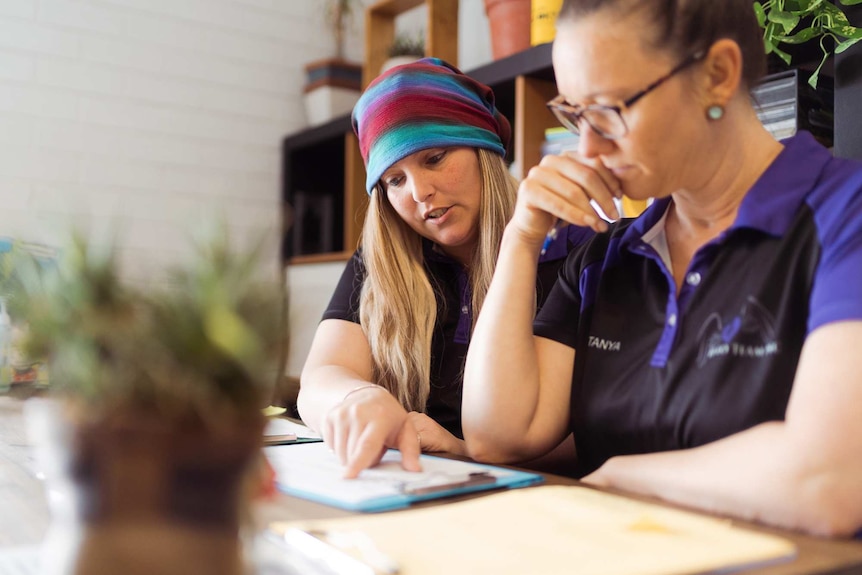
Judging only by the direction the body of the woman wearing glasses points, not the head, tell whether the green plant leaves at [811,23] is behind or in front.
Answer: behind

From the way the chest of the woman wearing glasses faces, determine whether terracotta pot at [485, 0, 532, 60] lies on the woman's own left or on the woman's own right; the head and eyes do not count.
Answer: on the woman's own right

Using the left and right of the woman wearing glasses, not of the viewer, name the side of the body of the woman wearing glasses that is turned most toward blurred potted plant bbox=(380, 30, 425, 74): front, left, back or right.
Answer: right

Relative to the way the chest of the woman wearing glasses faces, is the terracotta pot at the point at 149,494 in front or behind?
in front

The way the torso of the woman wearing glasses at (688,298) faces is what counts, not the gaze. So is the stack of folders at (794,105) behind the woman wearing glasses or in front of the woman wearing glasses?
behind

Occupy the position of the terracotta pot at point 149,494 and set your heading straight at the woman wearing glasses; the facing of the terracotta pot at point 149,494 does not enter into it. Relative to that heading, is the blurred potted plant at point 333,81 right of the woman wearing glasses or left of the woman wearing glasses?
left

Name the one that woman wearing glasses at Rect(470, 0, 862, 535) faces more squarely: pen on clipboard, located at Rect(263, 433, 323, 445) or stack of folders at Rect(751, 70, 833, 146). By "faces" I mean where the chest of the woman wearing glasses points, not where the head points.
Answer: the pen on clipboard

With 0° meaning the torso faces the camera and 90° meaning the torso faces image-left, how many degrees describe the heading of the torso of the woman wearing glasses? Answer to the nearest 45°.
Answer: approximately 45°

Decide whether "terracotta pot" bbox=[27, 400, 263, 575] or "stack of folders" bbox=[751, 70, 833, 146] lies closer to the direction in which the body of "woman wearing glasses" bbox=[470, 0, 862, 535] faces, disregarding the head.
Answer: the terracotta pot

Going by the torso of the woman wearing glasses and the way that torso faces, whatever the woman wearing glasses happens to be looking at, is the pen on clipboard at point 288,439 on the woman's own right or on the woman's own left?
on the woman's own right

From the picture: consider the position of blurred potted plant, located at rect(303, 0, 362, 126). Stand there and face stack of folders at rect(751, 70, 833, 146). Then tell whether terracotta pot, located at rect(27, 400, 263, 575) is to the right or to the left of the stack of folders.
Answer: right
